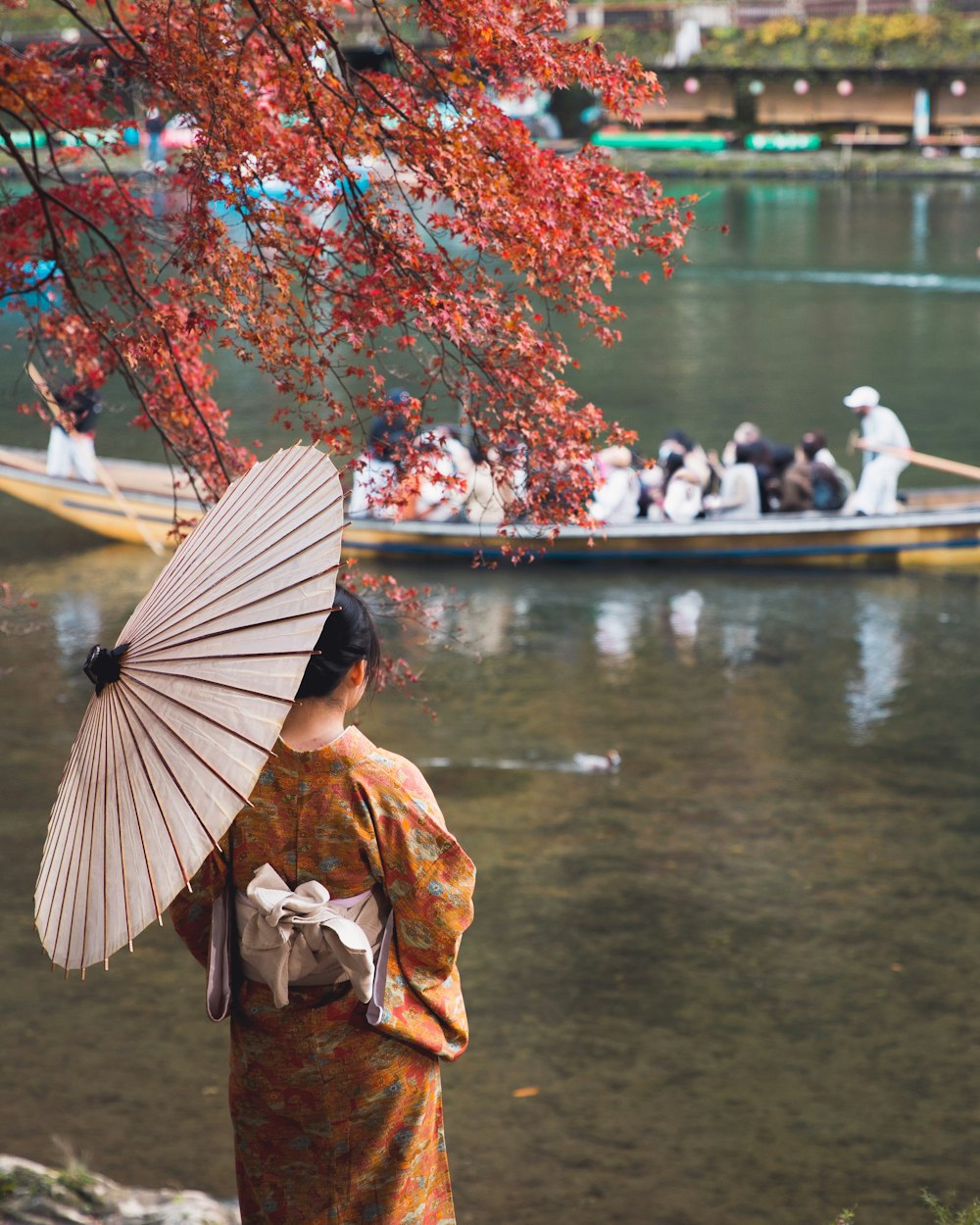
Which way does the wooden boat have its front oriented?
to the viewer's left

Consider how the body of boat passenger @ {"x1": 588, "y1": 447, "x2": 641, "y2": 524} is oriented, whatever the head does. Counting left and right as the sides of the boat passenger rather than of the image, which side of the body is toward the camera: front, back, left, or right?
left
